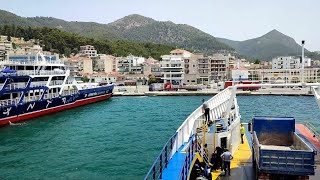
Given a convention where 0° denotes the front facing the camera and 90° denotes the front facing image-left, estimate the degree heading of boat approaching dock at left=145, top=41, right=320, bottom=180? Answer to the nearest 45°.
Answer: approximately 180°

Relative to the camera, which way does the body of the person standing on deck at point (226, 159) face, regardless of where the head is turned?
away from the camera

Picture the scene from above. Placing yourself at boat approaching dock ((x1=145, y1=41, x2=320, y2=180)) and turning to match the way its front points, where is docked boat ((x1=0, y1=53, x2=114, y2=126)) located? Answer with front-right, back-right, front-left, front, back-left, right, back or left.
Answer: front-left

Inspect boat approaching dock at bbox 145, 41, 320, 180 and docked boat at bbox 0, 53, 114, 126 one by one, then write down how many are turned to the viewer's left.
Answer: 0

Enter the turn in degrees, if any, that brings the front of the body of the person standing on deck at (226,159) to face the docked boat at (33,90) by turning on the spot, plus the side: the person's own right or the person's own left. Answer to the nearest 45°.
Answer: approximately 45° to the person's own left
